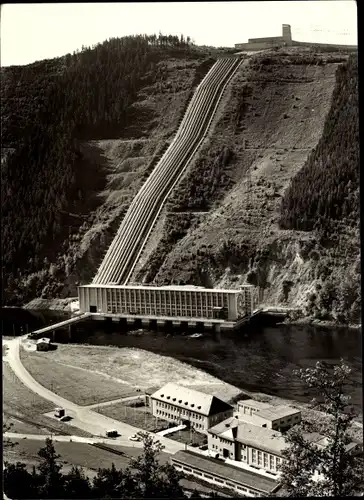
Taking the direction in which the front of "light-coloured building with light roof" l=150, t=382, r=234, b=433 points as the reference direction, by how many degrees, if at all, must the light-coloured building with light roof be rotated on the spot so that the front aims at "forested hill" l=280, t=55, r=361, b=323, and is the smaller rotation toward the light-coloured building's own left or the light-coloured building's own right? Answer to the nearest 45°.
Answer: approximately 180°

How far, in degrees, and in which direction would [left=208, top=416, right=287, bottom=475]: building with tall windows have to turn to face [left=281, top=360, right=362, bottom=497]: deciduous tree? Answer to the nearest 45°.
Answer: approximately 45° to its left

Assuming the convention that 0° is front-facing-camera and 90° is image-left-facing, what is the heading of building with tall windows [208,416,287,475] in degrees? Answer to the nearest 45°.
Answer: approximately 45°

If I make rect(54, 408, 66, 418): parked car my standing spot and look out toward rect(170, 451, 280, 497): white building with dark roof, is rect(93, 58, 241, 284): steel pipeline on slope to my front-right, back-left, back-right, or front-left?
back-left

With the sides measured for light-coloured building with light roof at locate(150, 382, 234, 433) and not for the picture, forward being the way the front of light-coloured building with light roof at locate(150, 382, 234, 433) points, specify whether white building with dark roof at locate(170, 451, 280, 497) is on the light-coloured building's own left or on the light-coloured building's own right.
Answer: on the light-coloured building's own left

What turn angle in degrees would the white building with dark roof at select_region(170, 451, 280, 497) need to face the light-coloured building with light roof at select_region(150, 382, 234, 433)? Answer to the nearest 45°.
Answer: approximately 135° to its right

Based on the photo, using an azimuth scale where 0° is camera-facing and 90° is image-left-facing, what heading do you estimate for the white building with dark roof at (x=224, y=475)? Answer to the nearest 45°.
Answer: approximately 45°

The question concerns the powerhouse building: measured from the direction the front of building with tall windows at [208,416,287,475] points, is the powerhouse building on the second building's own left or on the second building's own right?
on the second building's own right

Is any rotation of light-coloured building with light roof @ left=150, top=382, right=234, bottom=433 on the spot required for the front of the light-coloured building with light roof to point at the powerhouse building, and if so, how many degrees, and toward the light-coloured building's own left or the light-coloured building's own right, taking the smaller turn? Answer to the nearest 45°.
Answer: approximately 135° to the light-coloured building's own right

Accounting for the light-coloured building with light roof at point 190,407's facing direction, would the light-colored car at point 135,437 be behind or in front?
in front

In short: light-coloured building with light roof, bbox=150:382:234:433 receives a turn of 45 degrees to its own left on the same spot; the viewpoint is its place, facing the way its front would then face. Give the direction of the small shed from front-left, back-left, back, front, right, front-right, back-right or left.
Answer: back-right

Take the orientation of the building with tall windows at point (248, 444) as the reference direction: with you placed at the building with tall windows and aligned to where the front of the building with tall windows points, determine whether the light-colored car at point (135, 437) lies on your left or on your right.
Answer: on your right
